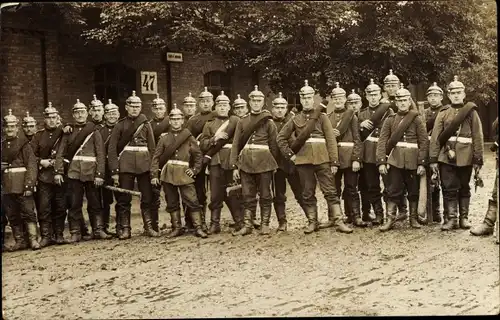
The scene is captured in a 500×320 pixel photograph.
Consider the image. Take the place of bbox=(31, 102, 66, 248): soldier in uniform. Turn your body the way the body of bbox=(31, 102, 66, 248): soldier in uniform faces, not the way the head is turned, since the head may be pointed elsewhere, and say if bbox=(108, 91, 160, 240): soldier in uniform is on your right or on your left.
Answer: on your left

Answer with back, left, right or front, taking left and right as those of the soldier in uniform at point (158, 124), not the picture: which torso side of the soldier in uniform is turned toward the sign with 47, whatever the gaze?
back

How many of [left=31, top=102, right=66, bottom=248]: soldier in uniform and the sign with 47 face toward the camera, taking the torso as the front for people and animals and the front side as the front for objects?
2

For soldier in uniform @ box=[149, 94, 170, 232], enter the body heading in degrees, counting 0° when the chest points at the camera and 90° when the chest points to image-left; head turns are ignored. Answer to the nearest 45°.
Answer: approximately 0°

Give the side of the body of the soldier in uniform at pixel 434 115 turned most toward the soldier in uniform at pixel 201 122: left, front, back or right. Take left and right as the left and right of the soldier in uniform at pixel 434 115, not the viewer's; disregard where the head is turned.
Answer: right

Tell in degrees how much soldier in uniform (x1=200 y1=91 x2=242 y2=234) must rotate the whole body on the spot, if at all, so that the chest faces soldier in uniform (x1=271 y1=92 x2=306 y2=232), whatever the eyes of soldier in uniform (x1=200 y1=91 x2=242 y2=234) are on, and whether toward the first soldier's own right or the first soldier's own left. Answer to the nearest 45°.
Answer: approximately 90° to the first soldier's own left

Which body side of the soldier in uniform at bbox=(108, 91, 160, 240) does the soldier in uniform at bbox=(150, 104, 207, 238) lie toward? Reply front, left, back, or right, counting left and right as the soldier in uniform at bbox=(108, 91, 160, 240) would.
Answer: left

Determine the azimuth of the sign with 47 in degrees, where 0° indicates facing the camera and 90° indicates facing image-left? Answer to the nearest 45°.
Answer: approximately 0°

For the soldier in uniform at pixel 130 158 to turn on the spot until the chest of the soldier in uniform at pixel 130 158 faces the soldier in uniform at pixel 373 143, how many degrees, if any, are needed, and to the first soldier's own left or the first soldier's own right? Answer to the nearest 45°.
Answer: approximately 90° to the first soldier's own left
